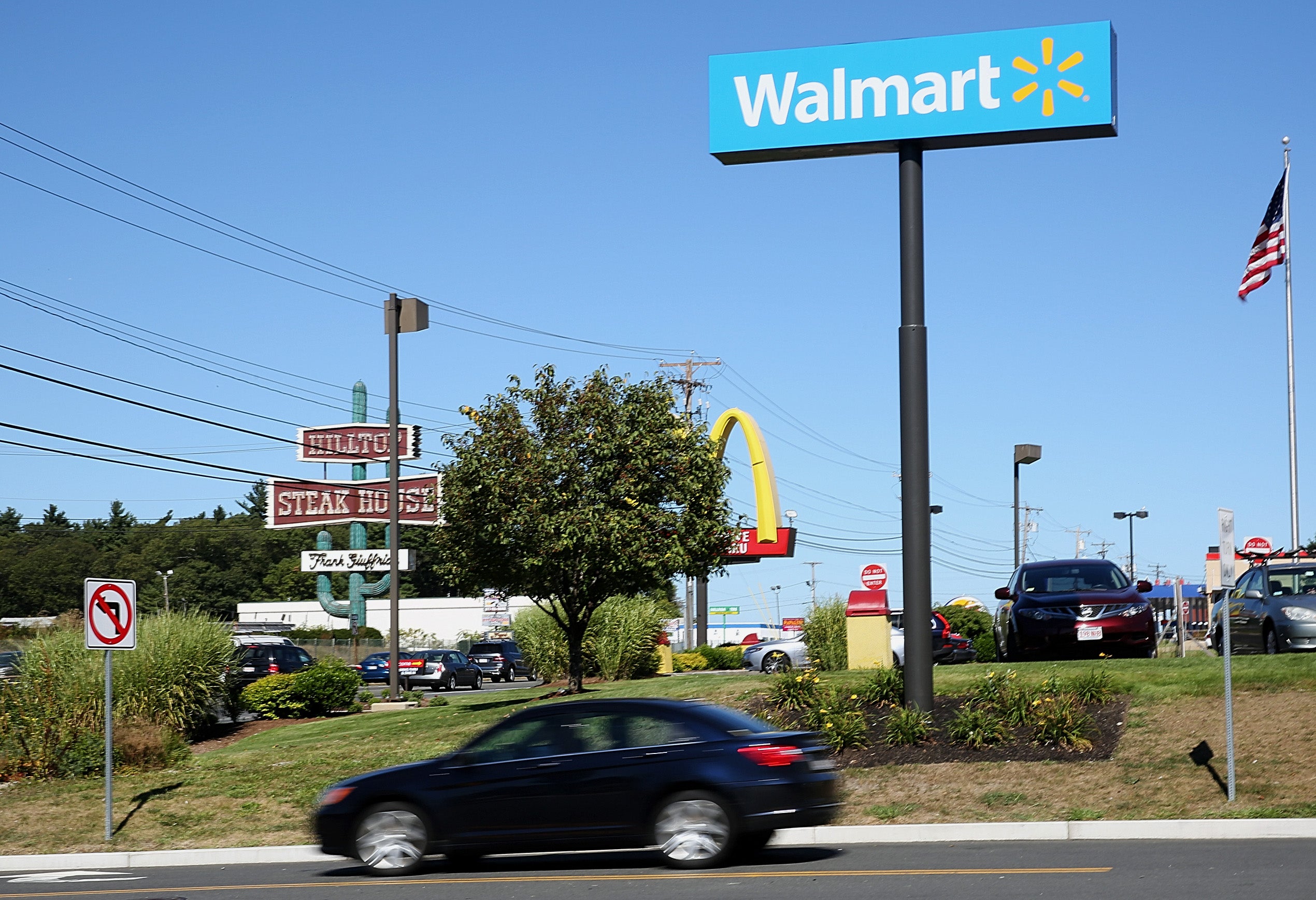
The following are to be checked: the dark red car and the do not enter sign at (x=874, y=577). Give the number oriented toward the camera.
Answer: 2

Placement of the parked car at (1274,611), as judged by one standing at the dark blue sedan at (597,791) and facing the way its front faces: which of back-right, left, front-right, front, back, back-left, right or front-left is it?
back-right

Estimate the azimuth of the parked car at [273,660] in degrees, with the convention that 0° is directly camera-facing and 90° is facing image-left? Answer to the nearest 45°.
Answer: approximately 225°

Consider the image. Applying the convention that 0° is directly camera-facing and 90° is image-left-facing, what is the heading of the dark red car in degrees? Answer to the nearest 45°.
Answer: approximately 0°

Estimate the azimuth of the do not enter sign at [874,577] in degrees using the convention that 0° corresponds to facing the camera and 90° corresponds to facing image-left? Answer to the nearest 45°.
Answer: approximately 0°

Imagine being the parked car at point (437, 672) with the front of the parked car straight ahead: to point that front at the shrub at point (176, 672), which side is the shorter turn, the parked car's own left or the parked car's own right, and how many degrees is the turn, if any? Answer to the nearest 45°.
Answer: approximately 135° to the parked car's own right

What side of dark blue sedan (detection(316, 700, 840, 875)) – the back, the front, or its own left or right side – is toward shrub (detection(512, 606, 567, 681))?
right
